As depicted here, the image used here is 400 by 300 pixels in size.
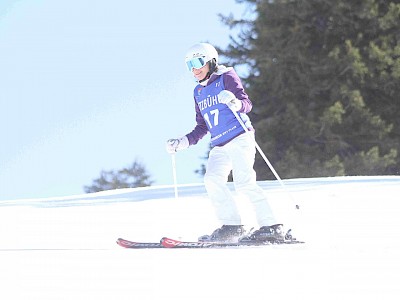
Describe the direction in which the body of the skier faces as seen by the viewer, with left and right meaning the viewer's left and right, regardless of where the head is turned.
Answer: facing the viewer and to the left of the viewer

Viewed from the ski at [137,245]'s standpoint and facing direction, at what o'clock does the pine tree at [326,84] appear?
The pine tree is roughly at 4 o'clock from the ski.

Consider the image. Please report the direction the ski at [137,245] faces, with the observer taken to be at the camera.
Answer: facing to the left of the viewer

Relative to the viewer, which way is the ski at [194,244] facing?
to the viewer's left

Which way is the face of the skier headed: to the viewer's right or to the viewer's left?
to the viewer's left

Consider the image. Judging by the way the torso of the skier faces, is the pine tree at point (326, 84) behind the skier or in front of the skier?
behind

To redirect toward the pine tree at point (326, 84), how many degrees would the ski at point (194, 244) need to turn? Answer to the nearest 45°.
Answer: approximately 90° to its right
